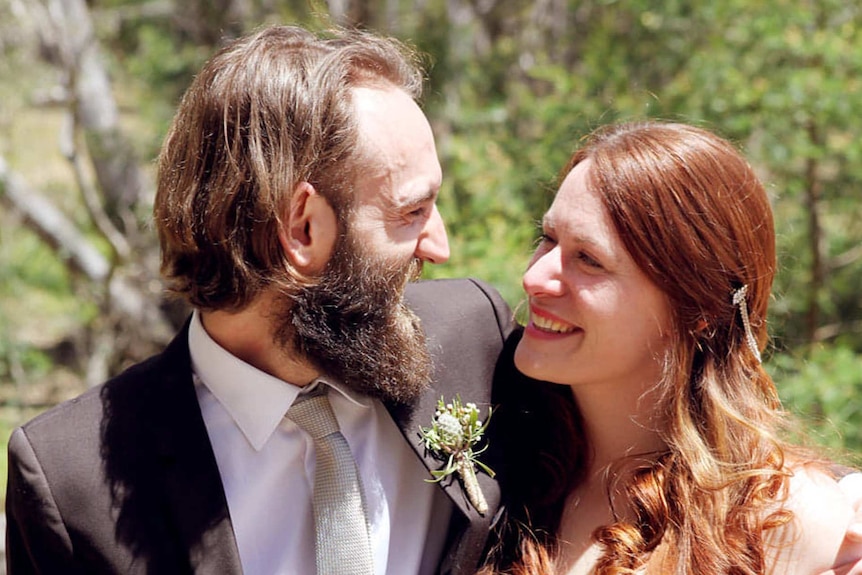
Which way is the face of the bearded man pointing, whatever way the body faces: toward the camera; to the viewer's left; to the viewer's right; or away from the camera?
to the viewer's right

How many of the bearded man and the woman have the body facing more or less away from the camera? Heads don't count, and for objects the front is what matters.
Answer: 0

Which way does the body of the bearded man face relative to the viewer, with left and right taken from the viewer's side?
facing the viewer and to the right of the viewer

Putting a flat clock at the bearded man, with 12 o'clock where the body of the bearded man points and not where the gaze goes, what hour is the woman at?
The woman is roughly at 11 o'clock from the bearded man.

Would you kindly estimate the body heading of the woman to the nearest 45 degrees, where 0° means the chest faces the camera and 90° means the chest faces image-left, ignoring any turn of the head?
approximately 45°

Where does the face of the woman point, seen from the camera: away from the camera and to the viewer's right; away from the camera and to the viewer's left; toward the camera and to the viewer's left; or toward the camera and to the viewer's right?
toward the camera and to the viewer's left

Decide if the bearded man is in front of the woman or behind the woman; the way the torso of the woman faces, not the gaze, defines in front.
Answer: in front
